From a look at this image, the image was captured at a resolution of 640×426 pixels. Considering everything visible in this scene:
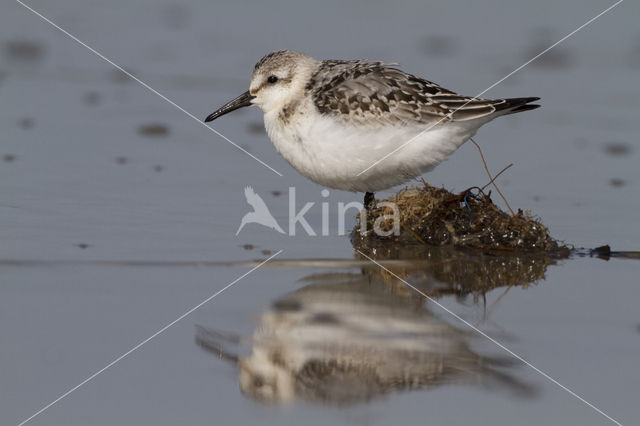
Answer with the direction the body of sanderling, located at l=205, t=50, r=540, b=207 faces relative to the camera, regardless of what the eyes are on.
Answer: to the viewer's left

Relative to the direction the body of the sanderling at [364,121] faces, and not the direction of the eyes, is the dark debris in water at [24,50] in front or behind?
in front
